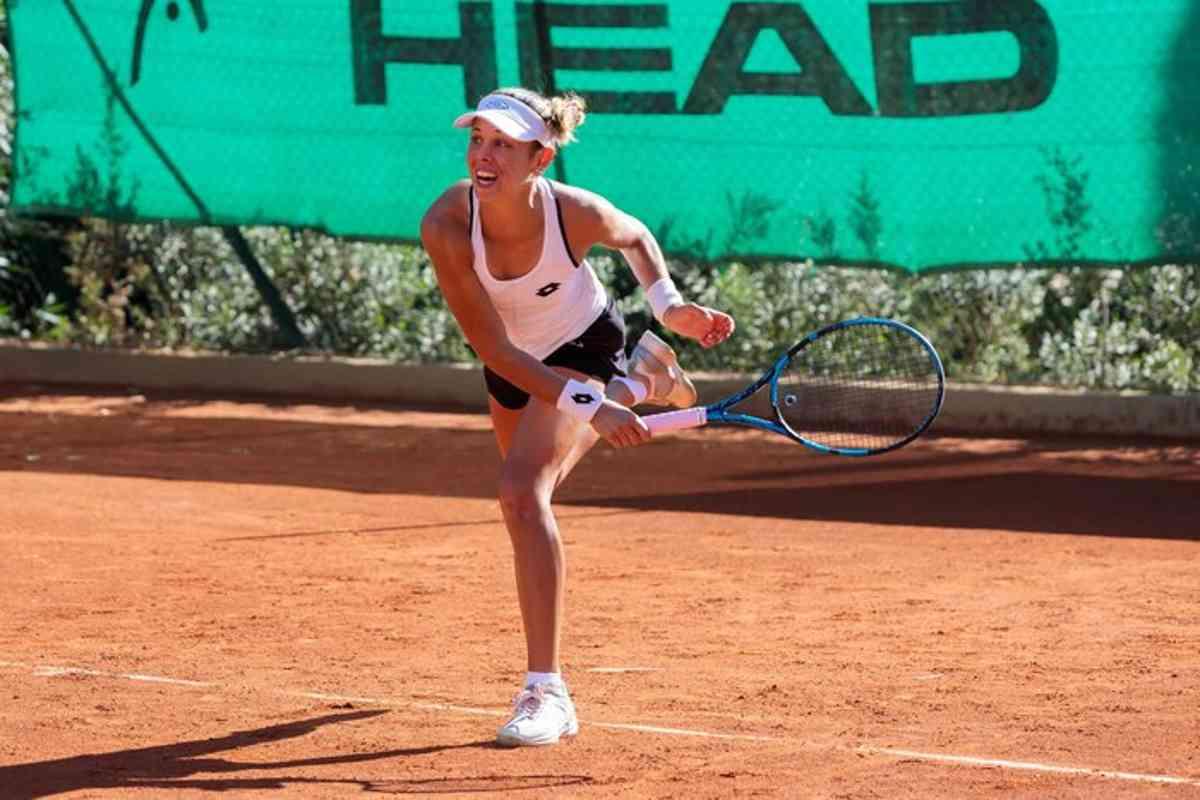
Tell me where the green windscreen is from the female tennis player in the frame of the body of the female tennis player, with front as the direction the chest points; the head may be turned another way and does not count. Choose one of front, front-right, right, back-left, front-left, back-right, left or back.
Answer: back-right

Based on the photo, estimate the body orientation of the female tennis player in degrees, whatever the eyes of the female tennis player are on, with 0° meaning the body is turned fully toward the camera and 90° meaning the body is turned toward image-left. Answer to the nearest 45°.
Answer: approximately 45°
